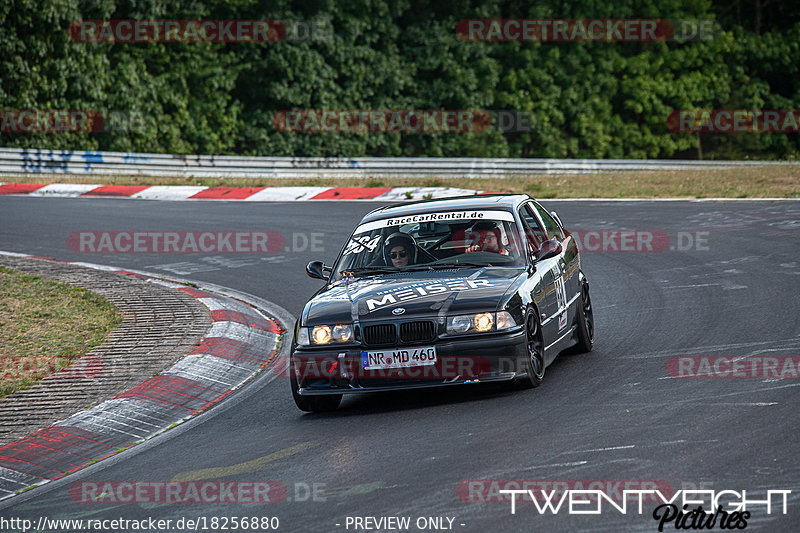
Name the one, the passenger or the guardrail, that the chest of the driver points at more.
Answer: the passenger

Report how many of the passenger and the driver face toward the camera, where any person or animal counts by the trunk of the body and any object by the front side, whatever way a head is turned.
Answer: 2

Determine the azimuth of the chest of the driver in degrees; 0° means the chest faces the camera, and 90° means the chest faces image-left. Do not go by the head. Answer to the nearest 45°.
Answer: approximately 0°

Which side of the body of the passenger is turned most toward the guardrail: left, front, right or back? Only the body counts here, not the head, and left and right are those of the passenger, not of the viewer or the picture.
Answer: back

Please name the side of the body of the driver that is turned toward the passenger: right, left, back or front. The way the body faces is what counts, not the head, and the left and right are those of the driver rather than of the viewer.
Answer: right

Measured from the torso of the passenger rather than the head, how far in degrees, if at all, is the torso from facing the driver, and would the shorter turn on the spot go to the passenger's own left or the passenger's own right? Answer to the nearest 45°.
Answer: approximately 90° to the passenger's own left

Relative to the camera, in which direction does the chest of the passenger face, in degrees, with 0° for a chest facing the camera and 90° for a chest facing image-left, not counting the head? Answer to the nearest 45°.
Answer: approximately 0°

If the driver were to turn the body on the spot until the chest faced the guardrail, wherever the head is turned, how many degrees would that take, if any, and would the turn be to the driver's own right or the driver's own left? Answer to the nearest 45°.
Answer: approximately 180°
